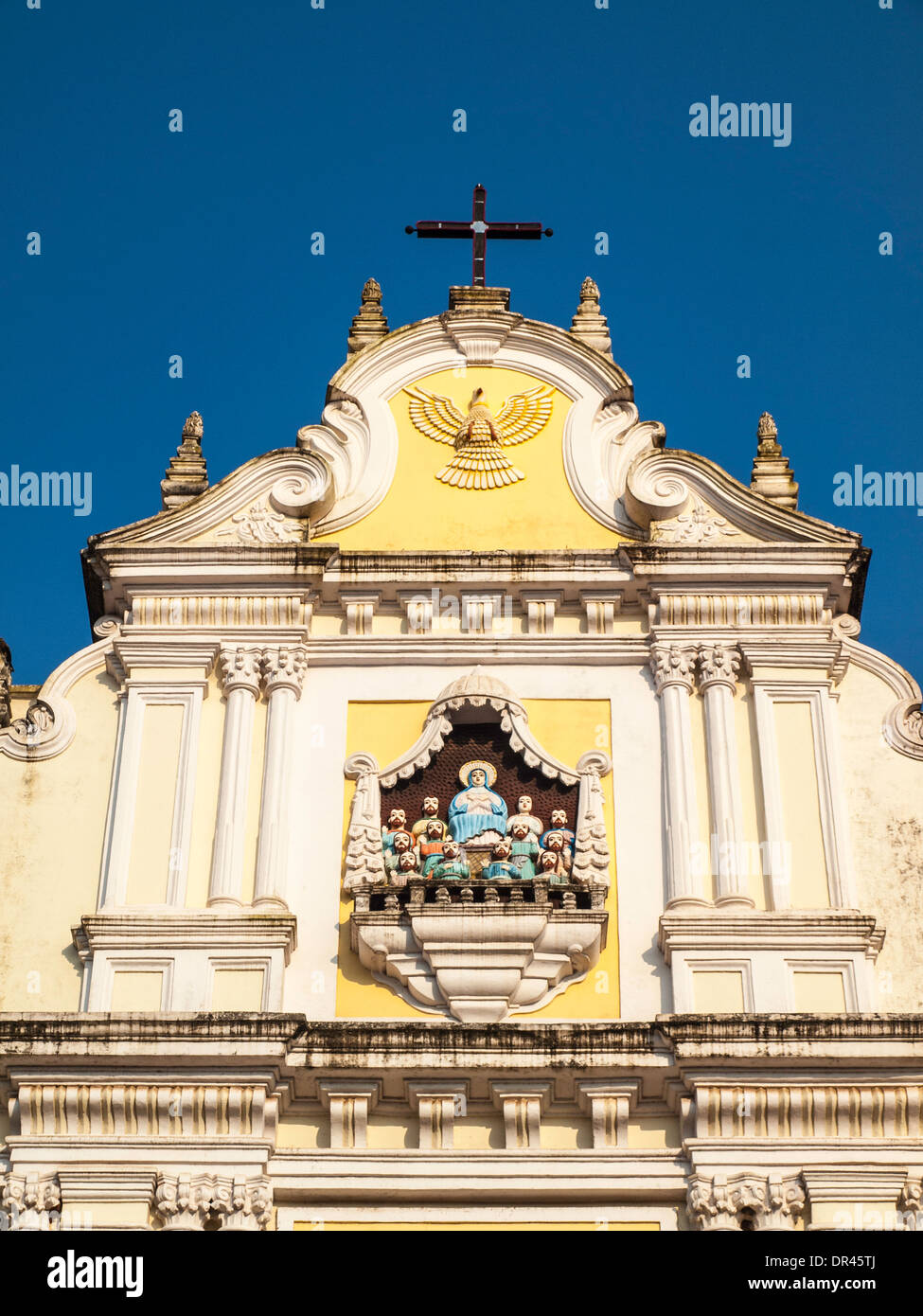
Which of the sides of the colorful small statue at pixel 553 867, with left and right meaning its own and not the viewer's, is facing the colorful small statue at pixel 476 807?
right

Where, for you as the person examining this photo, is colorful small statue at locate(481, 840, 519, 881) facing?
facing the viewer

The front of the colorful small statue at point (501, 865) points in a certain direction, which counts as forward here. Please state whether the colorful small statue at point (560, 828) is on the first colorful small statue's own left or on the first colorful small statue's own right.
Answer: on the first colorful small statue's own left

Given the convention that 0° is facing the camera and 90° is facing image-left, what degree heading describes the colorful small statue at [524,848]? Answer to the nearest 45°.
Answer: approximately 0°

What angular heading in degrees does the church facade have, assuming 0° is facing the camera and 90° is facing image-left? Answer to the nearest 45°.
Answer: approximately 0°

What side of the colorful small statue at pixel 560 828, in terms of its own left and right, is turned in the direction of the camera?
front

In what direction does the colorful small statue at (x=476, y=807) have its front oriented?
toward the camera

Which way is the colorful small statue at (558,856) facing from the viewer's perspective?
toward the camera
